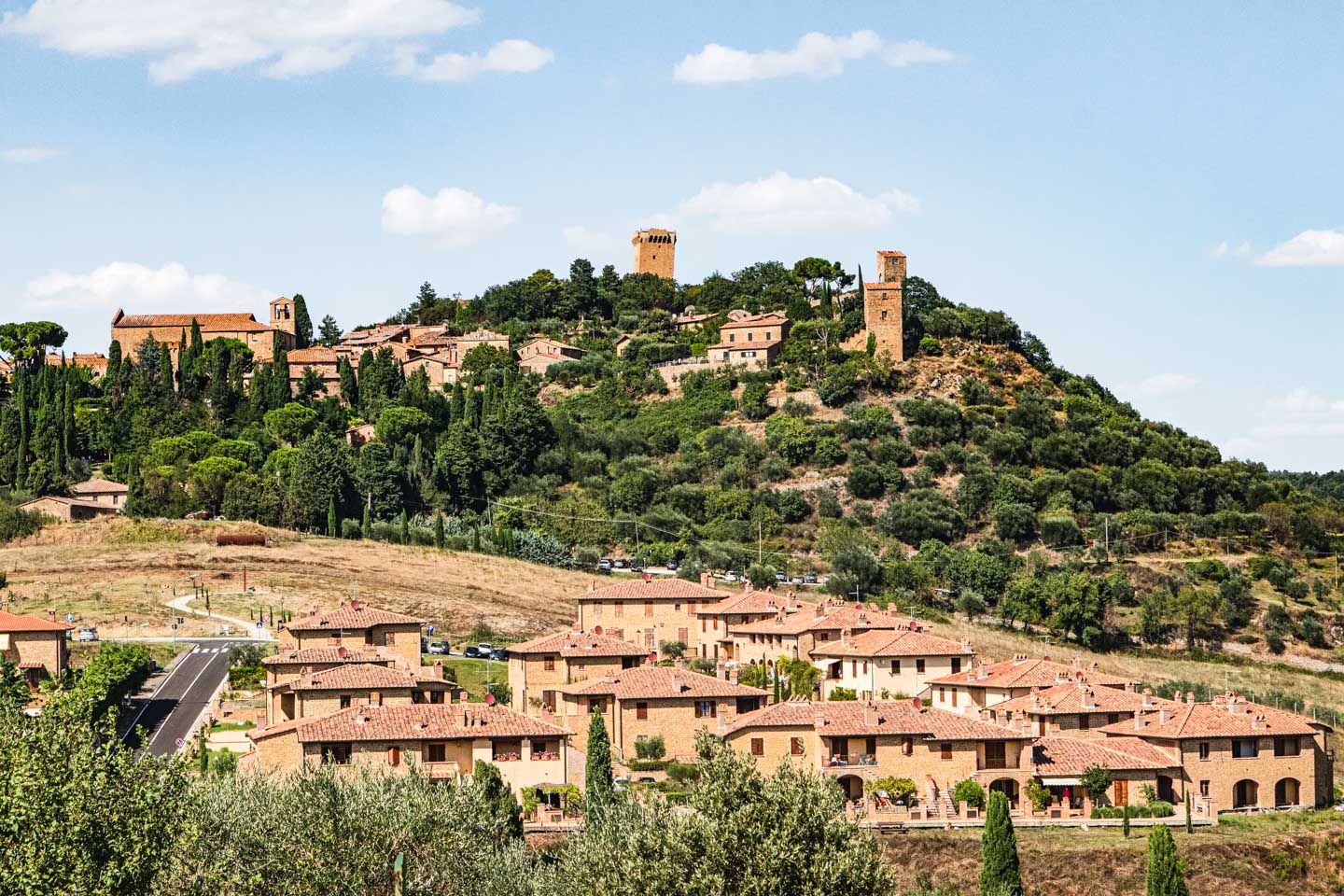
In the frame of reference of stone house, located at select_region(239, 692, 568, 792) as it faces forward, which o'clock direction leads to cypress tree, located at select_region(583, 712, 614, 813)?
The cypress tree is roughly at 10 o'clock from the stone house.

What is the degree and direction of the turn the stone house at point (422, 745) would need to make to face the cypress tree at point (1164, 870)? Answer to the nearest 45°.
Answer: approximately 45° to its left

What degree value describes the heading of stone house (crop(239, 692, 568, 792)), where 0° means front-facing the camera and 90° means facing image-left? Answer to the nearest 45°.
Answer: approximately 0°

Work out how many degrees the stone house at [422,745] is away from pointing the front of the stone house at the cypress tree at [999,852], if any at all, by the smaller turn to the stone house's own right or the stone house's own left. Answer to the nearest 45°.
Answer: approximately 45° to the stone house's own left
